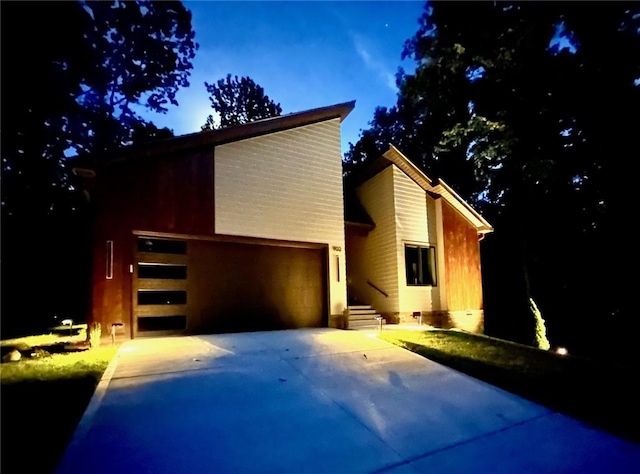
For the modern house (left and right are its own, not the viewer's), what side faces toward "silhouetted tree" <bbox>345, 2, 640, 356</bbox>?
left

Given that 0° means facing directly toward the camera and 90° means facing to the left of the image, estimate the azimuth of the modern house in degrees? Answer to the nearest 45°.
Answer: approximately 0°
